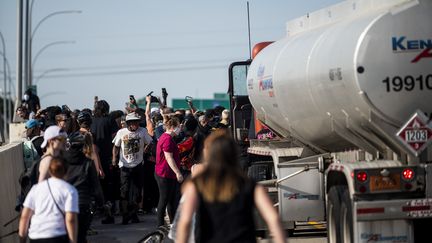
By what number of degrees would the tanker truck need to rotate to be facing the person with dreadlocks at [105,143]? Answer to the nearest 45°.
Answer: approximately 90° to its left

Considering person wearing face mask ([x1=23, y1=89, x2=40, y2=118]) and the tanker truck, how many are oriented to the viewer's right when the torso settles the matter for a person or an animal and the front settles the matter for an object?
0

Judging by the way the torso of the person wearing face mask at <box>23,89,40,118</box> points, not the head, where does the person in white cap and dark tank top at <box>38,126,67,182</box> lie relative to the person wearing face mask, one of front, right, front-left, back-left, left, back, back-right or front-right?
front-left

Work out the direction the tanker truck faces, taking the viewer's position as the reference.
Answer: facing away from the viewer and to the left of the viewer

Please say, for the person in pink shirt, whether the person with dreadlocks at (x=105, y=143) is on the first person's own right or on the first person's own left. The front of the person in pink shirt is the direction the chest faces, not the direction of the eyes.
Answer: on the first person's own left
